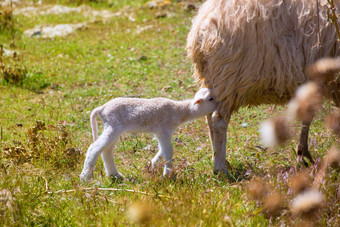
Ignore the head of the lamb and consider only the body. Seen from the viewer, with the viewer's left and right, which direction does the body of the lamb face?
facing to the right of the viewer

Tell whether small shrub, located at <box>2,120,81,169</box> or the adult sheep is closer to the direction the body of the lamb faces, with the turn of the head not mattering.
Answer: the adult sheep

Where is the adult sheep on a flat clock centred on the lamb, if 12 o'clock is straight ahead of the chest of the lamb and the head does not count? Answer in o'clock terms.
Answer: The adult sheep is roughly at 12 o'clock from the lamb.

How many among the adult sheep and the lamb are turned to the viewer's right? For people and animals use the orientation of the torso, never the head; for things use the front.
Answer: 2

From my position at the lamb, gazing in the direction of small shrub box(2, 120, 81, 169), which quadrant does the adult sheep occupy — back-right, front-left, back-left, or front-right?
back-right

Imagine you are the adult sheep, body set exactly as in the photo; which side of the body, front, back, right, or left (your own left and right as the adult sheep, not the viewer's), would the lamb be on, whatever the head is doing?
back

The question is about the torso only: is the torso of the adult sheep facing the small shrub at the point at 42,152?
no

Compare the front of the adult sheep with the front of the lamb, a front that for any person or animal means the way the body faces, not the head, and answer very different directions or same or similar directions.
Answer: same or similar directions

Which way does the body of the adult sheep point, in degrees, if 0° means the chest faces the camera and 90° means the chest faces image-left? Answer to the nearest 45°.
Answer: approximately 270°
